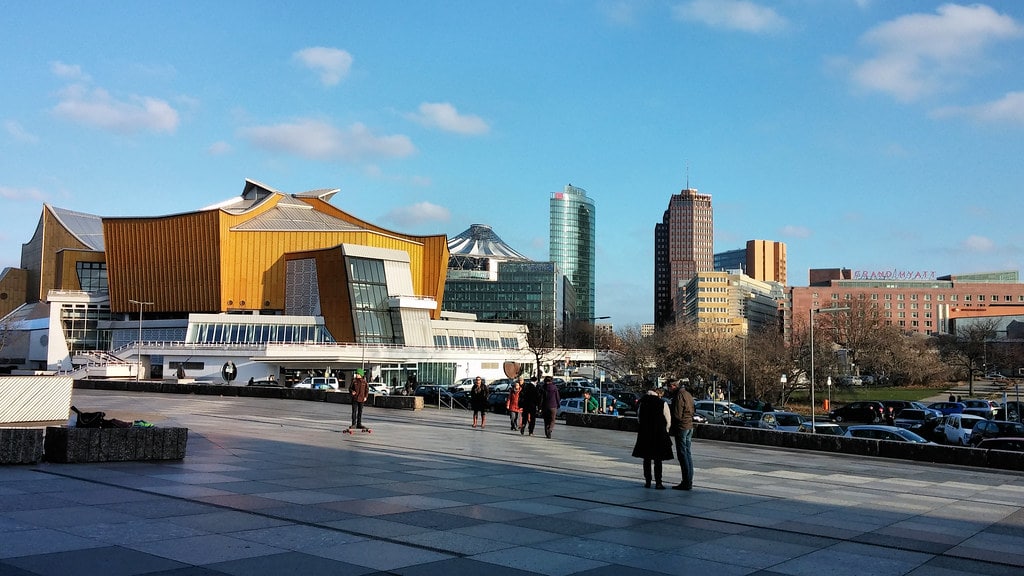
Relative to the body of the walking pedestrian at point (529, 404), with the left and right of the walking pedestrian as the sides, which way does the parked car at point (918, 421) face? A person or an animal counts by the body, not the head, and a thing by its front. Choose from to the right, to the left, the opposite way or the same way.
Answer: to the left

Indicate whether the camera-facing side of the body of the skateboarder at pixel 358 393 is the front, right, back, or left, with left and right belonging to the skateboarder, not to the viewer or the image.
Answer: front

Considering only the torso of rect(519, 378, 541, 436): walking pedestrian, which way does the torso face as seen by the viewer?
away from the camera

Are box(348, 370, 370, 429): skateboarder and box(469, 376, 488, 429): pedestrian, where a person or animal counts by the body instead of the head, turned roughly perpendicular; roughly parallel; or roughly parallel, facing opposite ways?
roughly parallel

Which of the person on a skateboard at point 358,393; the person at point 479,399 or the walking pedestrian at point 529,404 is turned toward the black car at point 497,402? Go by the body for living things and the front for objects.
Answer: the walking pedestrian at point 529,404

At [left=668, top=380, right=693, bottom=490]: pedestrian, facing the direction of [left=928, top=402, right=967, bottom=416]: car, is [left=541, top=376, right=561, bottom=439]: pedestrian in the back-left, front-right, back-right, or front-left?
front-left

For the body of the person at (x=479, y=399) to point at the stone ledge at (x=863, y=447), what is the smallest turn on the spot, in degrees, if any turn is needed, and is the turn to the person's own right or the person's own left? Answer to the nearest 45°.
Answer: approximately 45° to the person's own left

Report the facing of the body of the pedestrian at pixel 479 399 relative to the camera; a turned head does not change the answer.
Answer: toward the camera

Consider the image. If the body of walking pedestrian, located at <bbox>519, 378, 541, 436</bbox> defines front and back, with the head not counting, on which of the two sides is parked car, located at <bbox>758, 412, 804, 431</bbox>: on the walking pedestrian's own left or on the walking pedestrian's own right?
on the walking pedestrian's own right

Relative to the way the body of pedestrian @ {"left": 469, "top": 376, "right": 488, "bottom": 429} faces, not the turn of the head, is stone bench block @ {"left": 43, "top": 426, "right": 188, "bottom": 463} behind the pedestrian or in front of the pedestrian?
in front

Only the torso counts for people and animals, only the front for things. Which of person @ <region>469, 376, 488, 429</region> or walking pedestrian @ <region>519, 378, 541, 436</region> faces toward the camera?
person @ <region>469, 376, 488, 429</region>

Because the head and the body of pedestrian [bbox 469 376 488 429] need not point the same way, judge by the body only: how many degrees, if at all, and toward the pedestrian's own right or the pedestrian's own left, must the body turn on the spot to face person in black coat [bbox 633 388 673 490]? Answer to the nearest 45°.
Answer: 0° — they already face them

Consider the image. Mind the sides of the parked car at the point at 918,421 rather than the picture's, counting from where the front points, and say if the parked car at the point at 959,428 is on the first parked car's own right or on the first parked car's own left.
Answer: on the first parked car's own left
